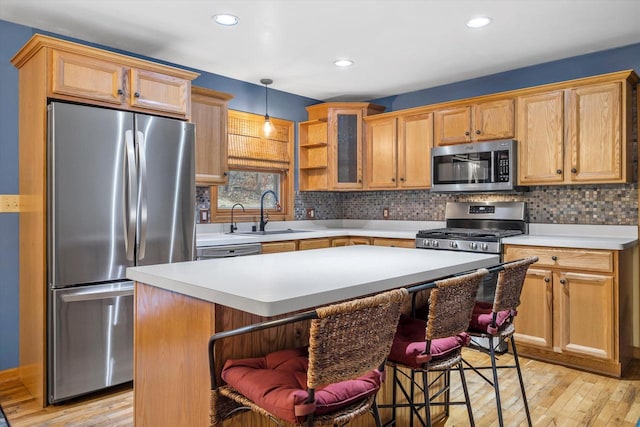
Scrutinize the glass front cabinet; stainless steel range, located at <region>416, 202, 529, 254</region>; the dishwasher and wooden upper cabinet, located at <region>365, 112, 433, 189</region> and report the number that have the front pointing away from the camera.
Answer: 0

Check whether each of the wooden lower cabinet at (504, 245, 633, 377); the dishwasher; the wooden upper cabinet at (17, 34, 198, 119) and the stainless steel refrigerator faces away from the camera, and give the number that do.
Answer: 0

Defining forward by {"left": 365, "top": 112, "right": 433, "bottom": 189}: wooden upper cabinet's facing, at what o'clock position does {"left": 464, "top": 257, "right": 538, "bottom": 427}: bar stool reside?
The bar stool is roughly at 10 o'clock from the wooden upper cabinet.

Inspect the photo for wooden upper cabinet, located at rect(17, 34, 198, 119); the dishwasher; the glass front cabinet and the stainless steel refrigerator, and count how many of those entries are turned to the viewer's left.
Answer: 0

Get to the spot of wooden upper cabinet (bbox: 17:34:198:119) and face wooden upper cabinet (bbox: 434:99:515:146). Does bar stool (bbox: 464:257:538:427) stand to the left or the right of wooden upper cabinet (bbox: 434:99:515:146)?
right

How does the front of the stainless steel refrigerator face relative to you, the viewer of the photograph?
facing the viewer and to the right of the viewer

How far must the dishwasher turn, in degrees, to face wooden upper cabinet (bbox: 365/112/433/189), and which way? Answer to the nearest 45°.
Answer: approximately 90° to its left

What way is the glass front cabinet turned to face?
toward the camera

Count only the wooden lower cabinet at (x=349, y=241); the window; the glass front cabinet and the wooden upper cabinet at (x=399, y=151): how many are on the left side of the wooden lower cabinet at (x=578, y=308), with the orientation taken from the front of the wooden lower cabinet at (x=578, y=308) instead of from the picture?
0

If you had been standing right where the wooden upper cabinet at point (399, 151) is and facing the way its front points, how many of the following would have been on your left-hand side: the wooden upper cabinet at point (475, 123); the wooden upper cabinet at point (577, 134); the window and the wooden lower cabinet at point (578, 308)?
3

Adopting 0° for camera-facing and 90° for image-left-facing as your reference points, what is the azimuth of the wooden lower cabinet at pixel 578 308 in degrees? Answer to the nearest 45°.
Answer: approximately 45°

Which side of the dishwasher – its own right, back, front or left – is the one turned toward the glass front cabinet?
left

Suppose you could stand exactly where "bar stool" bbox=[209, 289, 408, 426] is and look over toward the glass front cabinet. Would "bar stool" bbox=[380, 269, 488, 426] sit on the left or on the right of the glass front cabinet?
right

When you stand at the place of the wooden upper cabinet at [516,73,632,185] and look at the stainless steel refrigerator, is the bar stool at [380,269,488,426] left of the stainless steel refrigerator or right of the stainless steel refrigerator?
left

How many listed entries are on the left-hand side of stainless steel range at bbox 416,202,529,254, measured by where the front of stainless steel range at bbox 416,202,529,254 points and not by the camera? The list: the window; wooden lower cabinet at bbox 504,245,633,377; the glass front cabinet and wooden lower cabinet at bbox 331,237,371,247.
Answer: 1

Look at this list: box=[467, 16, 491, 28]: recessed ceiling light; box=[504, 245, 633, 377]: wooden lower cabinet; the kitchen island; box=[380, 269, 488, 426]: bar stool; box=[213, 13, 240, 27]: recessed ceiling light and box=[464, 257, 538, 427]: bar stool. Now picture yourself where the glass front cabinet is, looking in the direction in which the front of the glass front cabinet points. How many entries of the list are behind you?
0
